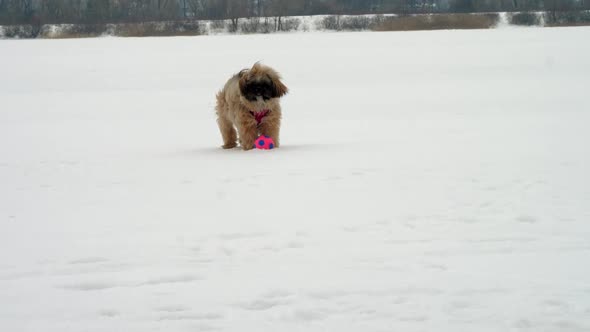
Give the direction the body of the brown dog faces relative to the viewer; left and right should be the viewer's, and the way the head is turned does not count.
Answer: facing the viewer and to the right of the viewer
